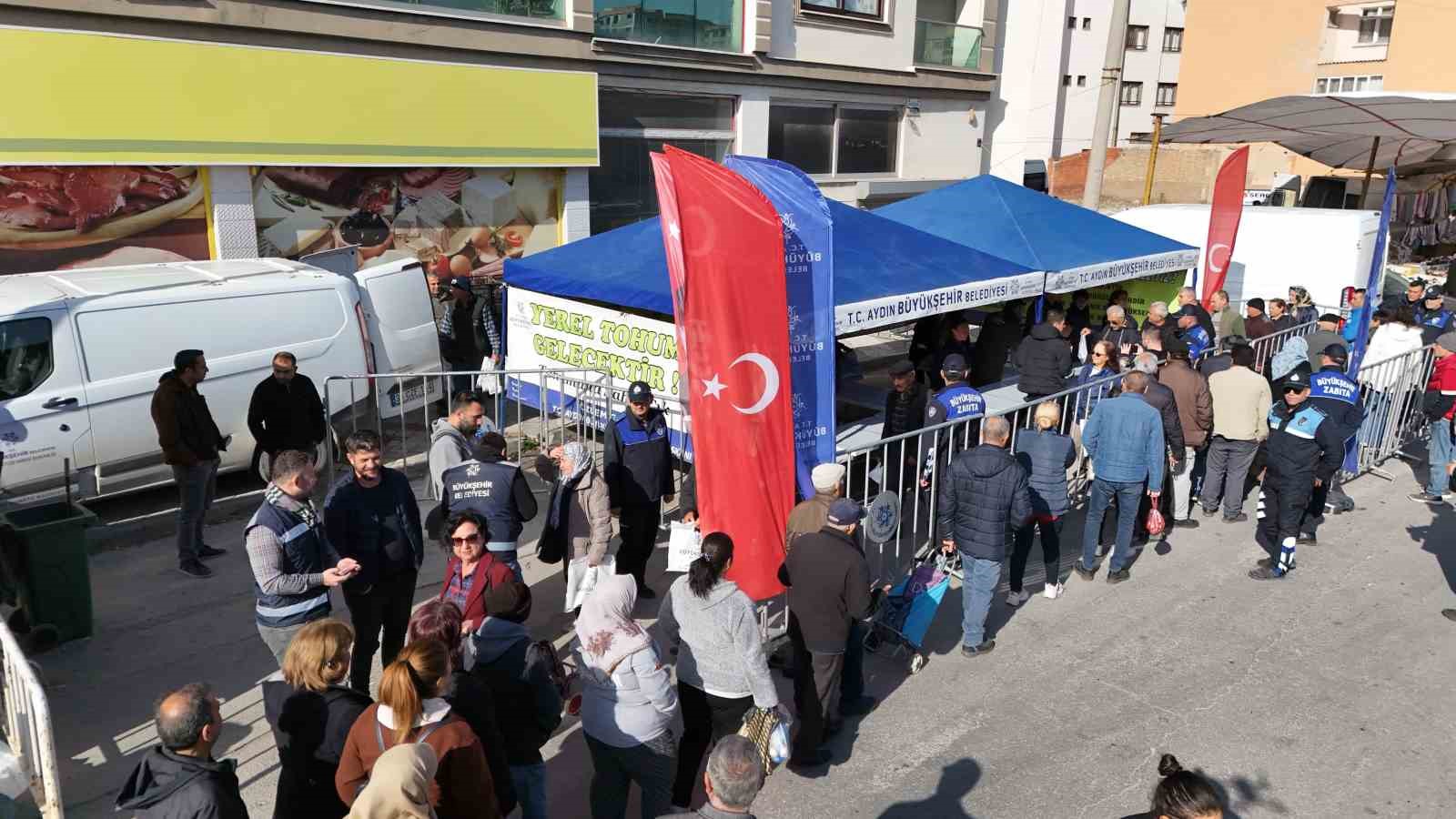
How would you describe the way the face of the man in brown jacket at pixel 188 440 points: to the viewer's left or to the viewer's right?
to the viewer's right

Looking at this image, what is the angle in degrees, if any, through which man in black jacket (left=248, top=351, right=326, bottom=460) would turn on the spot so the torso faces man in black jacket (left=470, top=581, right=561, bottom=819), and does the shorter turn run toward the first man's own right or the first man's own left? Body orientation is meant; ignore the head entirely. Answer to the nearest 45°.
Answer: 0° — they already face them

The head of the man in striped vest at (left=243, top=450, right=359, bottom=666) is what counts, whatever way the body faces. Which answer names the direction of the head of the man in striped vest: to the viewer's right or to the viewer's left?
to the viewer's right

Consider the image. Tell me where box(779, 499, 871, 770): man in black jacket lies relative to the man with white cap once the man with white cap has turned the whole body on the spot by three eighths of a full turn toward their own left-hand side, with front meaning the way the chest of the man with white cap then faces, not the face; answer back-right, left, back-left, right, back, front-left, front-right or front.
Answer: left

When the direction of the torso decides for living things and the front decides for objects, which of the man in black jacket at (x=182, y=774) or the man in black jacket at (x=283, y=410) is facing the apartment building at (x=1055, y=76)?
the man in black jacket at (x=182, y=774)

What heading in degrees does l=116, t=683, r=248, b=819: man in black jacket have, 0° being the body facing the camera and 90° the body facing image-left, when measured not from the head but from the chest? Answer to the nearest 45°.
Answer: approximately 225°

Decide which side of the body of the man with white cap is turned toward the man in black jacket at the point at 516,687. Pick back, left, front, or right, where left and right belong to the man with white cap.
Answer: back

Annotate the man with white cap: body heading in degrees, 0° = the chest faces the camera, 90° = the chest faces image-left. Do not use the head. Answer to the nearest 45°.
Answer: approximately 225°

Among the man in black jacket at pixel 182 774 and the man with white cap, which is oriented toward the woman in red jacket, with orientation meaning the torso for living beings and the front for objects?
the man in black jacket

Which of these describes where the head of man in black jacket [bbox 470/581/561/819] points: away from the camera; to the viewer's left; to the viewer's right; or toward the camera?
away from the camera

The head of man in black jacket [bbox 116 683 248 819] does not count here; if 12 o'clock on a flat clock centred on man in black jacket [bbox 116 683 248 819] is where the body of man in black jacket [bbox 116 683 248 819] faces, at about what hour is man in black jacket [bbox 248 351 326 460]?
man in black jacket [bbox 248 351 326 460] is roughly at 11 o'clock from man in black jacket [bbox 116 683 248 819].
